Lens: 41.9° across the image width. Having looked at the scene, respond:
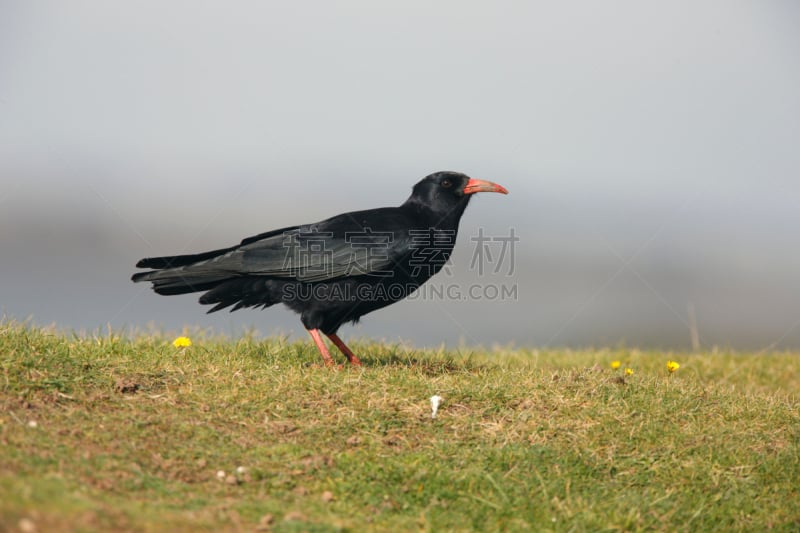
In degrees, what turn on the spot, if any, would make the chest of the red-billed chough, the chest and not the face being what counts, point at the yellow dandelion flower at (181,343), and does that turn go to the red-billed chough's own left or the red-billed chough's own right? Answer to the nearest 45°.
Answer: approximately 180°

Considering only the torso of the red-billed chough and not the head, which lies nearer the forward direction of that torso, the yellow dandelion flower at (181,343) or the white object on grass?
the white object on grass

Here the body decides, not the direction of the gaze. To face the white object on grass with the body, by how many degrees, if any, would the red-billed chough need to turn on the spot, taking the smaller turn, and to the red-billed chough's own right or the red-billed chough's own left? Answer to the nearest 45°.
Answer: approximately 90° to the red-billed chough's own right

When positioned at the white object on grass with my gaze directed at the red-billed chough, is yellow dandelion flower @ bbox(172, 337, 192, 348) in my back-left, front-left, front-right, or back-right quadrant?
front-left

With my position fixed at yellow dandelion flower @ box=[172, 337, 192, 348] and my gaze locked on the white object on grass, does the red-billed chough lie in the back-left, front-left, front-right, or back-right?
front-left

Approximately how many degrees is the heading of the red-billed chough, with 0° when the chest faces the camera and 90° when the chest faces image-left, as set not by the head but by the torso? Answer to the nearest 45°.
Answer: approximately 270°
